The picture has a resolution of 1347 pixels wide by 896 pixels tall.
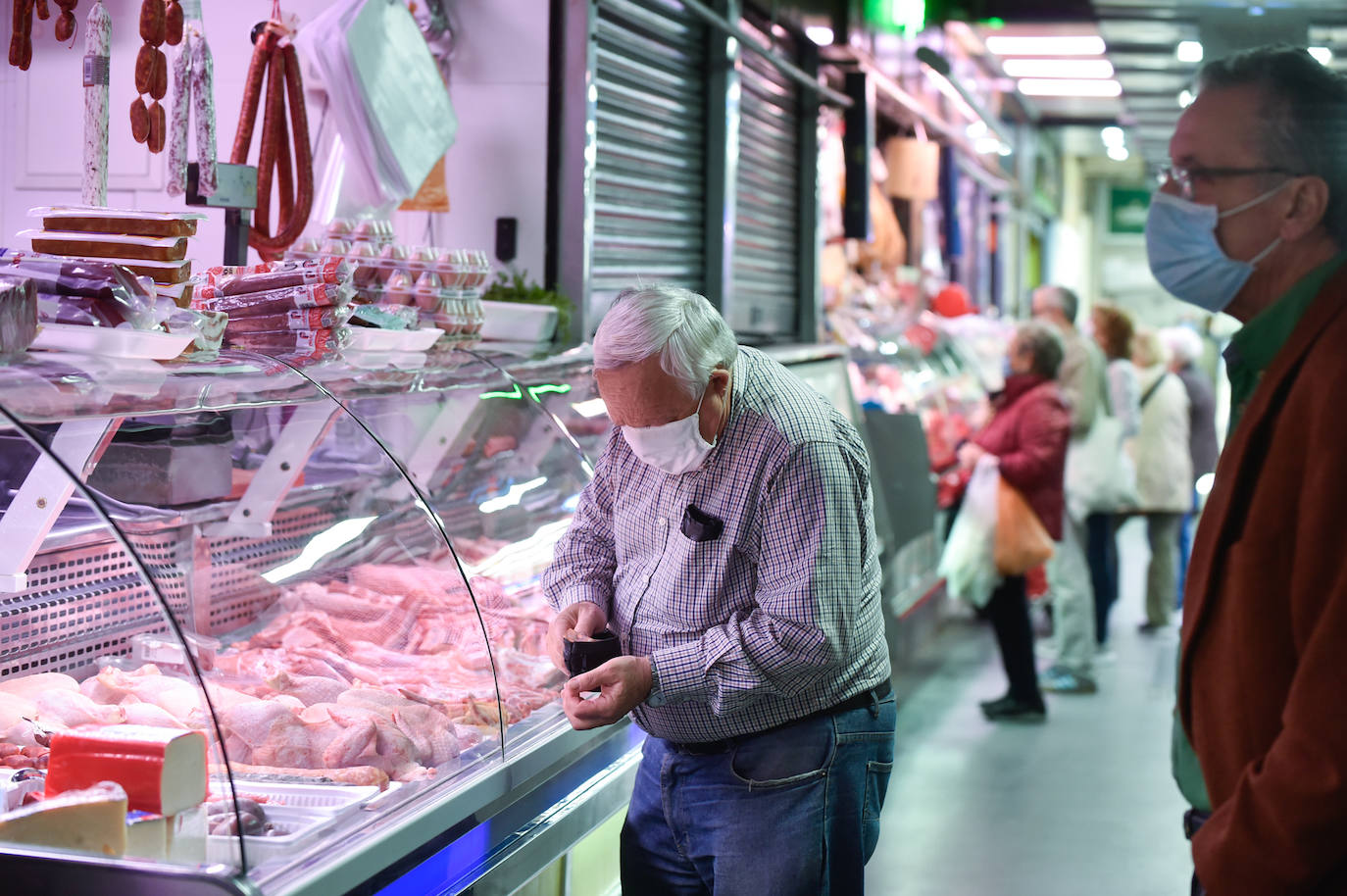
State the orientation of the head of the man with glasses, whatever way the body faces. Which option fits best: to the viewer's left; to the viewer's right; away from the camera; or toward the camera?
to the viewer's left

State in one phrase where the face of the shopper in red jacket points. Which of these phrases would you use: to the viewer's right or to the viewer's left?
to the viewer's left

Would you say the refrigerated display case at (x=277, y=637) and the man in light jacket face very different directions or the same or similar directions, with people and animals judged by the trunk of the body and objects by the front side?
very different directions

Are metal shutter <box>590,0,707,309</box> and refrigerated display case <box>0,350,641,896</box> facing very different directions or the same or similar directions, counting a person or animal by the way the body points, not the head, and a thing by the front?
same or similar directions

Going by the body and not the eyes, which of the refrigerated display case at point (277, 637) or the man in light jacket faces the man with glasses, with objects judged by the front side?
the refrigerated display case

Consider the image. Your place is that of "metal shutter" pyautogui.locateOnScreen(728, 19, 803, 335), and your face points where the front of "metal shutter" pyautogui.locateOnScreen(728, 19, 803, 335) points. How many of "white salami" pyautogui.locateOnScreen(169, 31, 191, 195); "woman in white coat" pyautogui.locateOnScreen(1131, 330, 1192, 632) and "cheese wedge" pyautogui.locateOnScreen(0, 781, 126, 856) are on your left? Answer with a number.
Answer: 1

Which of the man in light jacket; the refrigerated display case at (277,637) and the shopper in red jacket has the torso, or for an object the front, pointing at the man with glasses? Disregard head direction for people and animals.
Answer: the refrigerated display case

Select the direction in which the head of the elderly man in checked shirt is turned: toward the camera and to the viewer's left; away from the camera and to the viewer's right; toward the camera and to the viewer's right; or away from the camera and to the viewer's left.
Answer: toward the camera and to the viewer's left

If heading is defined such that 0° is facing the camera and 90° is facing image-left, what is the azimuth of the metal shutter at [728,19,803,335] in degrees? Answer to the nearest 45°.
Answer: approximately 315°

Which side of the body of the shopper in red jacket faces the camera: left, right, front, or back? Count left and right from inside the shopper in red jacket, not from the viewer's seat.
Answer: left

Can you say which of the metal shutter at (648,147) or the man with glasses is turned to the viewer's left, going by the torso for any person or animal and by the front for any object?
the man with glasses

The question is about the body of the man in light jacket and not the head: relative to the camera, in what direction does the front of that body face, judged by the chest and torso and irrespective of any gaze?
to the viewer's left

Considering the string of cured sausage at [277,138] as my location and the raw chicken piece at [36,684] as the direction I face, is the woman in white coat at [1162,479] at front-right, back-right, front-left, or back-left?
back-left

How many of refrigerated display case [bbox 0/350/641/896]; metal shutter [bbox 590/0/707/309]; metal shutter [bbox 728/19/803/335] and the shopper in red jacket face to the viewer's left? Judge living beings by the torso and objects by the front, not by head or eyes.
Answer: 1

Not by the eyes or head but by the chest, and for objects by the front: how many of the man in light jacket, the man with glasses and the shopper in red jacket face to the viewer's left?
3
